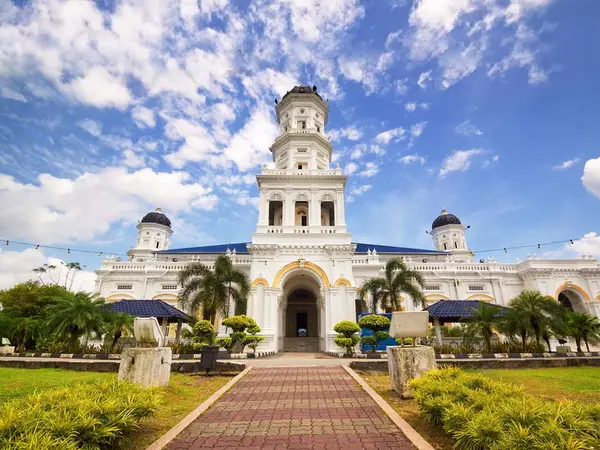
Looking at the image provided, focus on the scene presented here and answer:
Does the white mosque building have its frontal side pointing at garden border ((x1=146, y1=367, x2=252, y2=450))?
yes

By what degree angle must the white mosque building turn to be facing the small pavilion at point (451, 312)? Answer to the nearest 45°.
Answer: approximately 45° to its left

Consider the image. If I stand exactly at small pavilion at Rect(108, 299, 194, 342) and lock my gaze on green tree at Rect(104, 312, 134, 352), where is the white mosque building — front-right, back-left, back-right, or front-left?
back-left

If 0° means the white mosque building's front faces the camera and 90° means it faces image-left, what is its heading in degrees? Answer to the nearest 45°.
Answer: approximately 0°

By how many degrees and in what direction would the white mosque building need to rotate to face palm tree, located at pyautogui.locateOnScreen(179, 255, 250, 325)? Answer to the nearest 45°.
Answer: approximately 45° to its right

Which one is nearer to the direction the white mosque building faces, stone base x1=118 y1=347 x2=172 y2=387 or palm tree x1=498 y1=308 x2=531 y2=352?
the stone base

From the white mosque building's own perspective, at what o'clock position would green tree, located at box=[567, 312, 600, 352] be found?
The green tree is roughly at 10 o'clock from the white mosque building.

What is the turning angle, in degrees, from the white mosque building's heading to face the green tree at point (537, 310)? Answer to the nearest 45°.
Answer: approximately 45° to its left

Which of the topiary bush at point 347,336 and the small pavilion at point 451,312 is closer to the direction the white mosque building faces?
the topiary bush

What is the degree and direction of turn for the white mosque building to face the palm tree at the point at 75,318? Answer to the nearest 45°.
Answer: approximately 45° to its right

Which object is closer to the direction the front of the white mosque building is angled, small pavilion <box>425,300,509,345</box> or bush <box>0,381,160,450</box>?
the bush
